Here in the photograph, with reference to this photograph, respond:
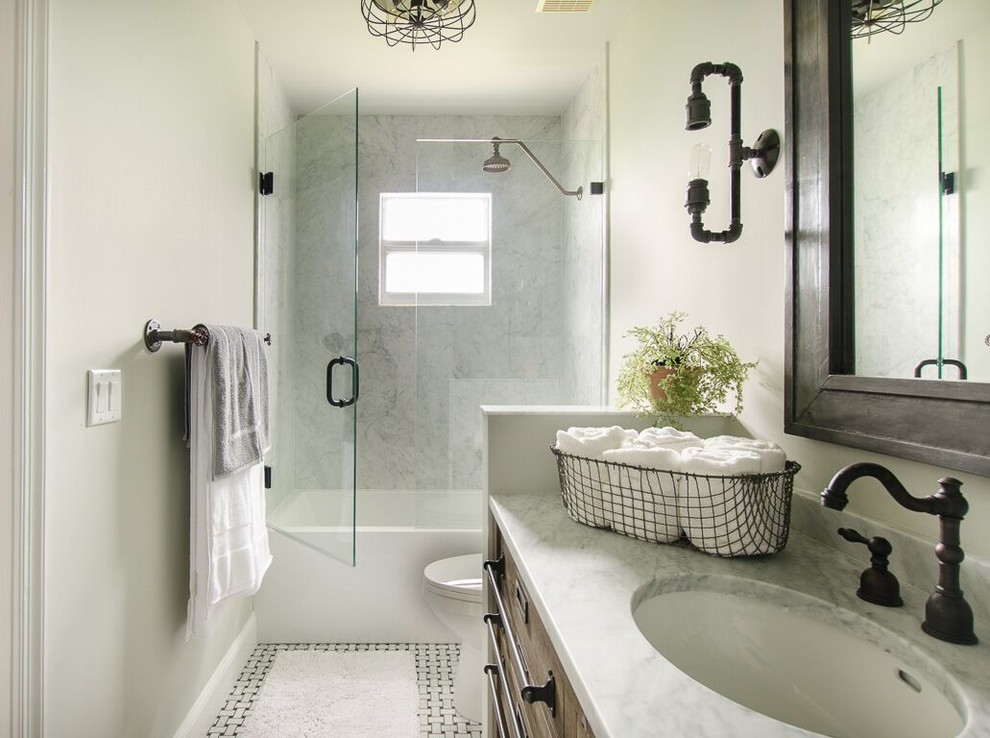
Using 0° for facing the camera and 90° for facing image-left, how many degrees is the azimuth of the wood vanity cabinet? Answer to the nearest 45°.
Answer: approximately 90°

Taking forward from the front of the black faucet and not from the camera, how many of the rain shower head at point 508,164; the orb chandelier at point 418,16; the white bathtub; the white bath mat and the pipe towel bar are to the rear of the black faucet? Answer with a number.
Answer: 0

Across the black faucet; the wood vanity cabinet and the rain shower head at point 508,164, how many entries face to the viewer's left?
3

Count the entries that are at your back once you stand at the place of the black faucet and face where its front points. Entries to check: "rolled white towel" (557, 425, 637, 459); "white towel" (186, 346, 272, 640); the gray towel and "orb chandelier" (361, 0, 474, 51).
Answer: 0

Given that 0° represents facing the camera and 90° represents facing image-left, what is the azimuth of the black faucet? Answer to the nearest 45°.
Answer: approximately 90°

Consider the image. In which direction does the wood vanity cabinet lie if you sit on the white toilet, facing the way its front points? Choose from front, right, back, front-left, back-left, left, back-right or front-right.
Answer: left

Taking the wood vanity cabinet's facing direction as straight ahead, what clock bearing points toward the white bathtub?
The white bathtub is roughly at 2 o'clock from the wood vanity cabinet.

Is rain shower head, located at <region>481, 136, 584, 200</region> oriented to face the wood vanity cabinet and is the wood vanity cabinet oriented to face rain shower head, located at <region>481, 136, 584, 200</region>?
no

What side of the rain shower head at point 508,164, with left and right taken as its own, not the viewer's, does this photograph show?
left

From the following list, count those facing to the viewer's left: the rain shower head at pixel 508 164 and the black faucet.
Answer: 2

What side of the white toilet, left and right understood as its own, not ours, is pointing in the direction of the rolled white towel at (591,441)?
left
